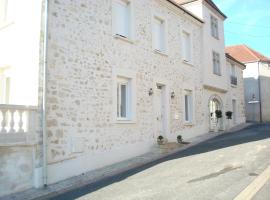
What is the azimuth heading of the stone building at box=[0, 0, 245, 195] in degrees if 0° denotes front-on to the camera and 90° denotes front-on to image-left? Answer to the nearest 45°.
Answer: approximately 315°

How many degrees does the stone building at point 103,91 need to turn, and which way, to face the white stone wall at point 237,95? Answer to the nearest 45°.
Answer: approximately 90° to its left

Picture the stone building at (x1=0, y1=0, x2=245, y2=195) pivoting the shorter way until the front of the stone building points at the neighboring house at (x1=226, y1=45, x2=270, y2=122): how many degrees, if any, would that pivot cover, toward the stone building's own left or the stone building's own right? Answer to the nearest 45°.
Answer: approximately 90° to the stone building's own left

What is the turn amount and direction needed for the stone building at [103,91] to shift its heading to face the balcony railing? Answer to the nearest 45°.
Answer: approximately 90° to its right
